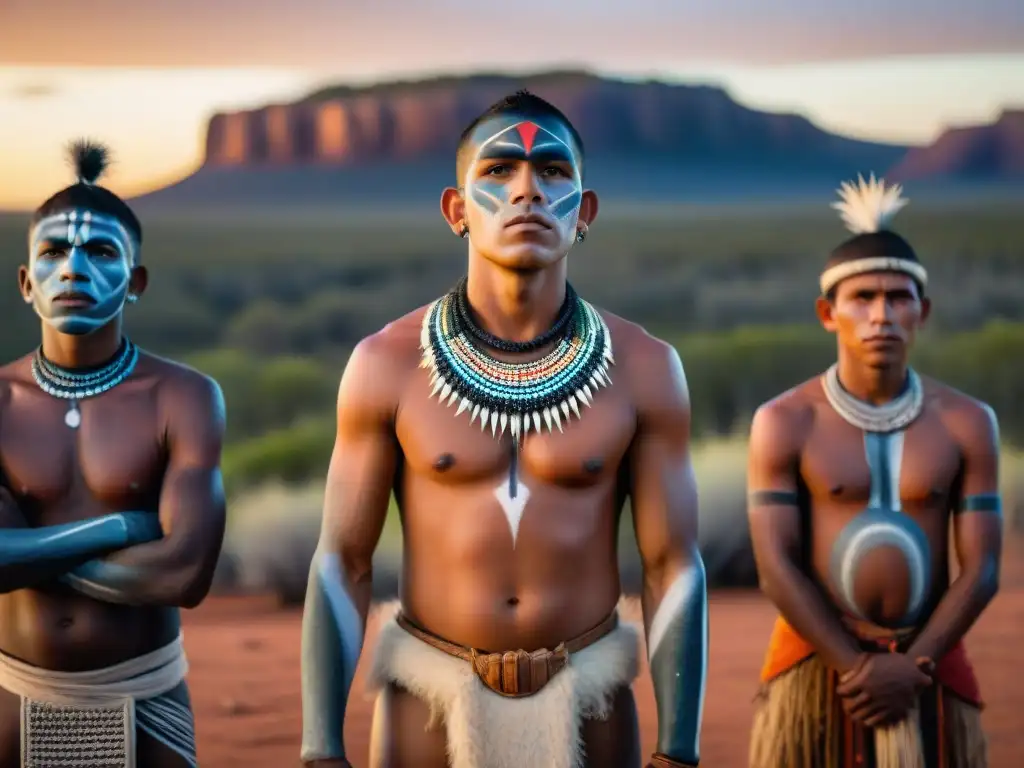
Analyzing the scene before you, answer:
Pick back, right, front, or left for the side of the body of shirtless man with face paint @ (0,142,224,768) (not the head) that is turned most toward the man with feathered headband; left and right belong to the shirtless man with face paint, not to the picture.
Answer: left

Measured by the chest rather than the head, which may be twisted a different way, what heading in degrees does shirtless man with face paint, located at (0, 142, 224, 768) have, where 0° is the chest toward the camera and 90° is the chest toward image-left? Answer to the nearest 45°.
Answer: approximately 0°

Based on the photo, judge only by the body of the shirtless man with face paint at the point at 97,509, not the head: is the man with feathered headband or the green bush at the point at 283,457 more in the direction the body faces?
the man with feathered headband

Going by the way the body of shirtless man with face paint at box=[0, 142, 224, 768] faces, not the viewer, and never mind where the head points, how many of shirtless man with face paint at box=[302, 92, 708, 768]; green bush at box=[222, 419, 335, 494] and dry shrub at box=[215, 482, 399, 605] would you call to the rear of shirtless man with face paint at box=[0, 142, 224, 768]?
2

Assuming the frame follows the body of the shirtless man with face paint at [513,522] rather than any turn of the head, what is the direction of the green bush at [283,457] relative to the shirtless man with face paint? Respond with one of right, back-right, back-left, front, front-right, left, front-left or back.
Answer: back

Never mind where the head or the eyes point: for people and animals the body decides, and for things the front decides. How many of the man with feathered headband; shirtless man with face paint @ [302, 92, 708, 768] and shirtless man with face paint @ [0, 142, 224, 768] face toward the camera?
3

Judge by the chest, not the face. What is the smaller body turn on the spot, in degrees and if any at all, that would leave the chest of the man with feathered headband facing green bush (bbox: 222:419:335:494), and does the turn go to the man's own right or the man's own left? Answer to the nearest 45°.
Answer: approximately 135° to the man's own right

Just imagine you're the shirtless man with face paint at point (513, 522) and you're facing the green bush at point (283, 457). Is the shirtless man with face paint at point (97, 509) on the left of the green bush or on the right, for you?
left

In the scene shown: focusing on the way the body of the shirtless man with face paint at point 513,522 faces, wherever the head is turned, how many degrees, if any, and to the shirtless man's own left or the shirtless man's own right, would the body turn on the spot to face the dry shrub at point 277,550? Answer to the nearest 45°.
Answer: approximately 180°

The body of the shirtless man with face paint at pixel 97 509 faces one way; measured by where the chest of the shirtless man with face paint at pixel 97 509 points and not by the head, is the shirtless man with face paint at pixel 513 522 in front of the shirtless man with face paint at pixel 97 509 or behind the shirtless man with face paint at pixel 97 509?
in front
